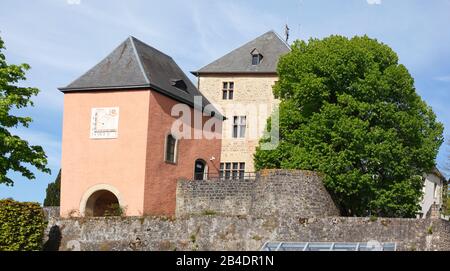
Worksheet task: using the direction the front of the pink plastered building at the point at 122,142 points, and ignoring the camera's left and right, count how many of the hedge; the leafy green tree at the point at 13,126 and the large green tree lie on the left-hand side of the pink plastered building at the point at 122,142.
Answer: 1

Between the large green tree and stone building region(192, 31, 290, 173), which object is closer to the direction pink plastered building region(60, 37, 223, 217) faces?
the large green tree

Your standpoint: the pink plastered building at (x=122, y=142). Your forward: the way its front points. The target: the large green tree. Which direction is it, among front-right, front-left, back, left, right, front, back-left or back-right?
left

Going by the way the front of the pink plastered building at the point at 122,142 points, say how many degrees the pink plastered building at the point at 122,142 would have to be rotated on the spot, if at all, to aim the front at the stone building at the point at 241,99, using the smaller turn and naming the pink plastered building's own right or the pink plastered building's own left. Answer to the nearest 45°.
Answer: approximately 135° to the pink plastered building's own left

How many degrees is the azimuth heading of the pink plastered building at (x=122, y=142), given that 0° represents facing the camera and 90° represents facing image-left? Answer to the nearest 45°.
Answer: approximately 0°

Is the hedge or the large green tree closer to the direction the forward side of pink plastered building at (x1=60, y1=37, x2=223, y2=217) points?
the hedge

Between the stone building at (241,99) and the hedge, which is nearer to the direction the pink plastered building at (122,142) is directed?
the hedge

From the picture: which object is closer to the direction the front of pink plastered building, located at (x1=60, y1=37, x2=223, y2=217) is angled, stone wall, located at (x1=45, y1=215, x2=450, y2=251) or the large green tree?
the stone wall

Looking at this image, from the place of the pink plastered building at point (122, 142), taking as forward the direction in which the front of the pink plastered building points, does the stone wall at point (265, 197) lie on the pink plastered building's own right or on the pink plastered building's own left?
on the pink plastered building's own left
